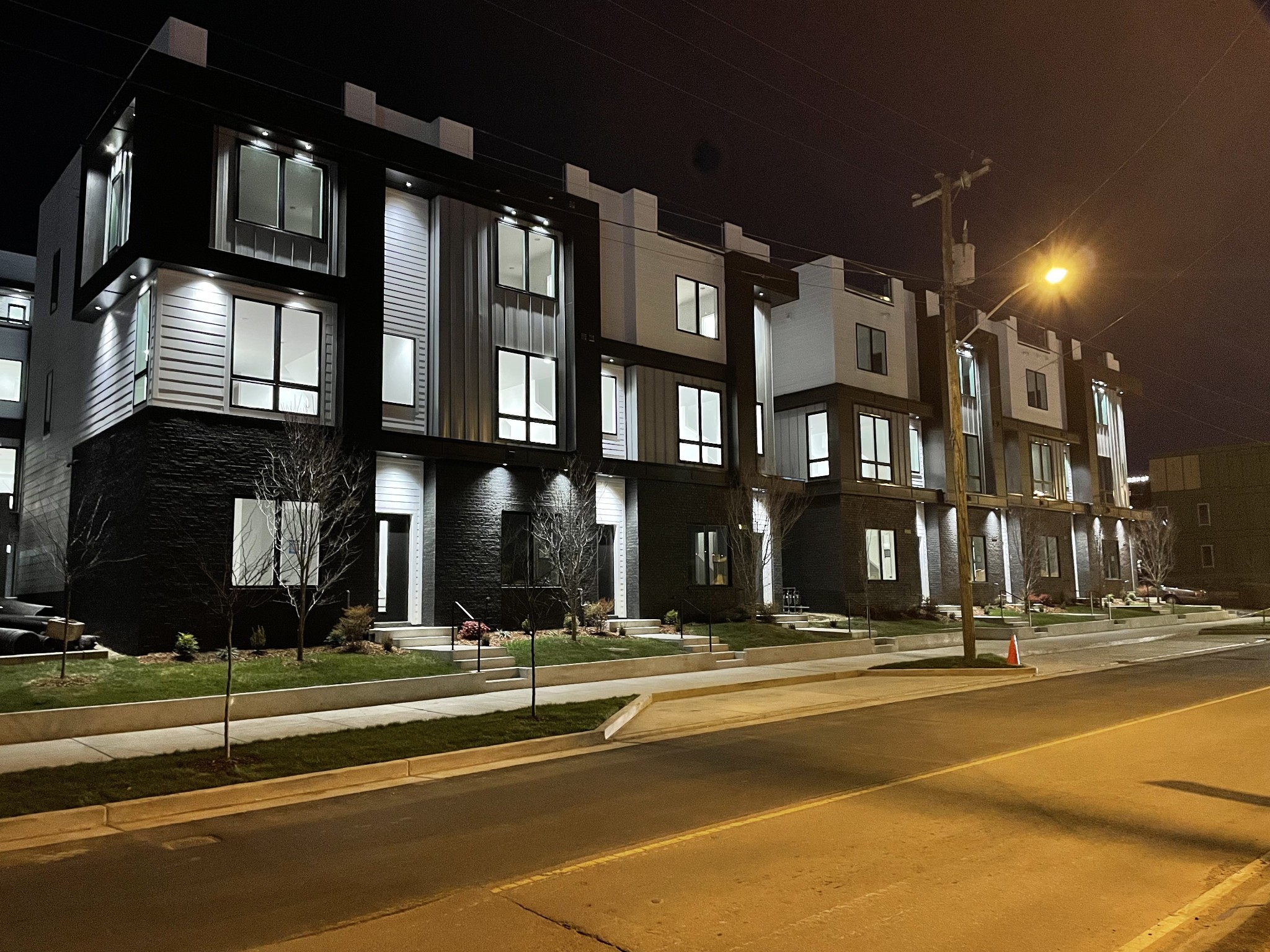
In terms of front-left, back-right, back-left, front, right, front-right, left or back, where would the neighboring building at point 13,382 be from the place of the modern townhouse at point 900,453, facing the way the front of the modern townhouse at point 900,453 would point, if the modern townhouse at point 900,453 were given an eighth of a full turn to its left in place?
back-right

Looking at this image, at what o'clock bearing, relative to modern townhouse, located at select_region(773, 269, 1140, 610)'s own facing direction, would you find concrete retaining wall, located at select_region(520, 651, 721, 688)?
The concrete retaining wall is roughly at 2 o'clock from the modern townhouse.

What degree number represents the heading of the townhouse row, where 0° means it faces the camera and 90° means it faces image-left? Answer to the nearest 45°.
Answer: approximately 315°

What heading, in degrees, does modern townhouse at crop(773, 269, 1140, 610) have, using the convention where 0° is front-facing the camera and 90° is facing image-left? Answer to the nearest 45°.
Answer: approximately 315°

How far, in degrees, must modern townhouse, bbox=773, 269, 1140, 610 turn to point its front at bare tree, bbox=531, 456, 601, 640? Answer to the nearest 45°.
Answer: approximately 90° to its right

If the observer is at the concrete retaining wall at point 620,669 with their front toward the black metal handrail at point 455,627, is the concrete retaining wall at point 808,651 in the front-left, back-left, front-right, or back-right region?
back-right

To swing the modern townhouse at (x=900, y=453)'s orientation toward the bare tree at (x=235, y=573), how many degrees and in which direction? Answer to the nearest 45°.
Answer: approximately 90° to its right

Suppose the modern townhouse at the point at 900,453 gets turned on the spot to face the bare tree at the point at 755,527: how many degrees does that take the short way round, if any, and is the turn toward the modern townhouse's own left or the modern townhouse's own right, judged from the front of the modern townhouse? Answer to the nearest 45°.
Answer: approximately 90° to the modern townhouse's own right
